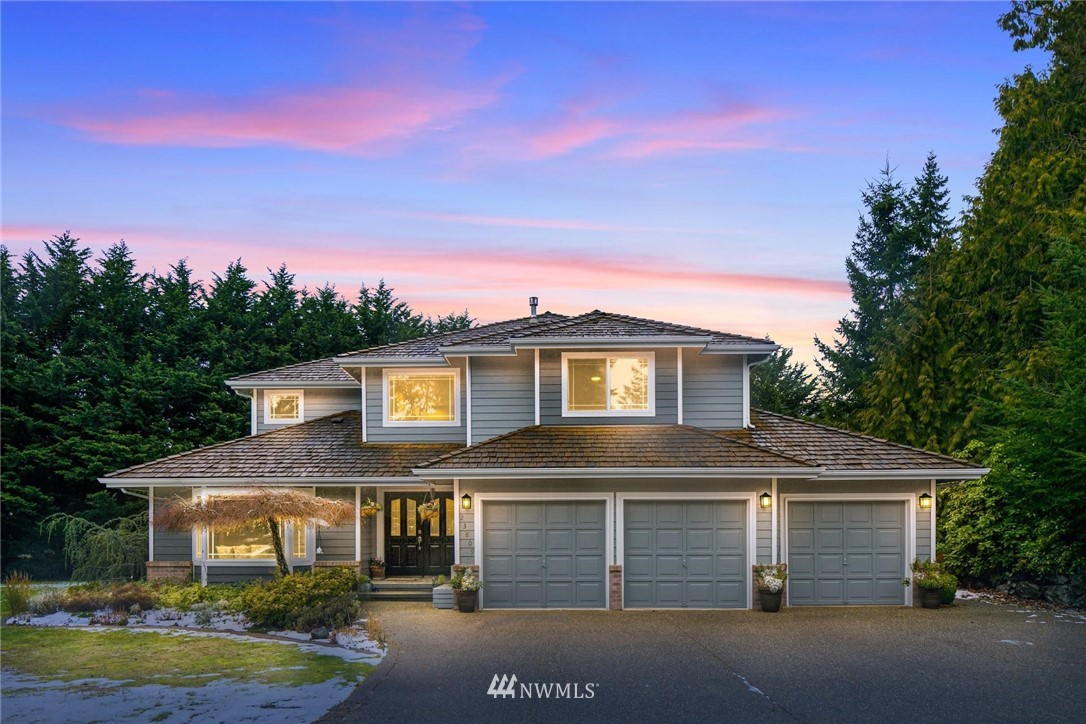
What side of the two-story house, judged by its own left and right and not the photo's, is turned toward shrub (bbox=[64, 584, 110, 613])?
right

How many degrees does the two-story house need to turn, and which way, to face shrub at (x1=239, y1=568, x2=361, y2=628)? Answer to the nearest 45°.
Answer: approximately 45° to its right

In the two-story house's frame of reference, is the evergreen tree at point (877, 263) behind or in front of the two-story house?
behind

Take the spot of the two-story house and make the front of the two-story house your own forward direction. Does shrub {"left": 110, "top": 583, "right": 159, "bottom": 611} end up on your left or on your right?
on your right

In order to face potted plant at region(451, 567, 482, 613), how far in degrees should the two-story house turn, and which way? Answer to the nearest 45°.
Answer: approximately 45° to its right

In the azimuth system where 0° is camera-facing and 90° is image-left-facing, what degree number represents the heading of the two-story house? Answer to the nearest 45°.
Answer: approximately 0°

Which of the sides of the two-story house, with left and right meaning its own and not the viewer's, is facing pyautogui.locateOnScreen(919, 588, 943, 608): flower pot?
left

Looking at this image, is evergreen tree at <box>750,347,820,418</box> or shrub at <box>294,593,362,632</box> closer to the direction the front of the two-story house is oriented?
the shrub

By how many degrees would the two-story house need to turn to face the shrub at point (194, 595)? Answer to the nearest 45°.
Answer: approximately 90° to its right
